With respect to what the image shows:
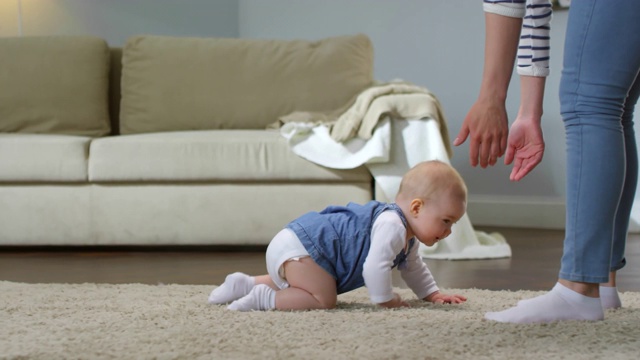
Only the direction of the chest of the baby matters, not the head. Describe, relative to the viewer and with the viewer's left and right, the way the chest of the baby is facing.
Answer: facing to the right of the viewer

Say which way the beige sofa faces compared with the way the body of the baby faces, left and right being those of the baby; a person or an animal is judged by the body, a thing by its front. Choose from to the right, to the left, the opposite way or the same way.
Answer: to the right

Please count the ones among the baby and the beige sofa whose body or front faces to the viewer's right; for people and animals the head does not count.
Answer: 1

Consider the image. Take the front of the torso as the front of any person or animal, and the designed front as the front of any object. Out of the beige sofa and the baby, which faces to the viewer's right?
the baby

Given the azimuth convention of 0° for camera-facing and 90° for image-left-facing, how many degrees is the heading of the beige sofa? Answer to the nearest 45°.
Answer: approximately 0°

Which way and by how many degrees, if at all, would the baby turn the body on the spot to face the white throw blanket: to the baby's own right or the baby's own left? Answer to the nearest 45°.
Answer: approximately 90° to the baby's own left

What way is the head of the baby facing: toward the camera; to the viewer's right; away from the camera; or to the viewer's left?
to the viewer's right

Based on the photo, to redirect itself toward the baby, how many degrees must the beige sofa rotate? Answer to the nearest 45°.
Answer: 0° — it already faces them
